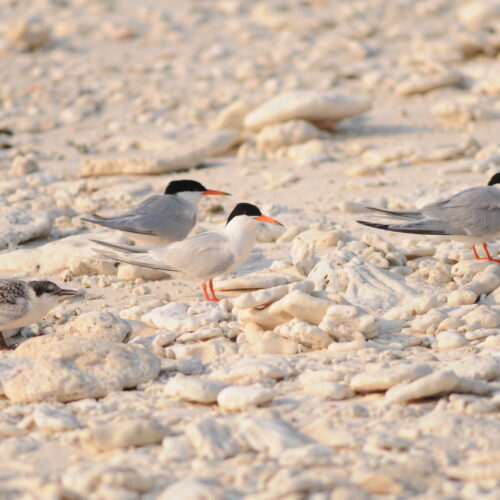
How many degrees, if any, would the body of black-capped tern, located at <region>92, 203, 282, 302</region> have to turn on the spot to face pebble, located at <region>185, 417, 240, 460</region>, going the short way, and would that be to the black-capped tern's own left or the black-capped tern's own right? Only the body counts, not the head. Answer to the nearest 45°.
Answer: approximately 90° to the black-capped tern's own right

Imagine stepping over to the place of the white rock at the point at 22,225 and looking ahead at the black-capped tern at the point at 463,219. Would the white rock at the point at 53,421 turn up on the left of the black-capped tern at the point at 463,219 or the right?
right

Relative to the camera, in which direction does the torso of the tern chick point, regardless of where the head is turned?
to the viewer's right

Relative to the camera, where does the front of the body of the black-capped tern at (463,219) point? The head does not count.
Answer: to the viewer's right

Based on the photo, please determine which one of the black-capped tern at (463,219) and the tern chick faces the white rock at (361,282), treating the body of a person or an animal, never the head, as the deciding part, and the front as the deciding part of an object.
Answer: the tern chick

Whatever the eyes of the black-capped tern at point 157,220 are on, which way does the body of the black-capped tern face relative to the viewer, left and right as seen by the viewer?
facing to the right of the viewer

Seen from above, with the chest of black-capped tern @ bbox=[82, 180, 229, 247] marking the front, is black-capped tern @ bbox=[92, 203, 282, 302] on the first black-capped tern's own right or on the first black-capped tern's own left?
on the first black-capped tern's own right

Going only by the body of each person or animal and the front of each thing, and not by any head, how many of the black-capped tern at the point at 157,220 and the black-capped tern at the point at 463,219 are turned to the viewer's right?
2

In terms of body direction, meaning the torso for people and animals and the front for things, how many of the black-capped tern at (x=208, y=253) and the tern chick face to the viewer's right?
2
